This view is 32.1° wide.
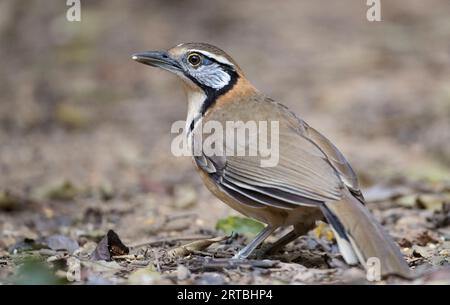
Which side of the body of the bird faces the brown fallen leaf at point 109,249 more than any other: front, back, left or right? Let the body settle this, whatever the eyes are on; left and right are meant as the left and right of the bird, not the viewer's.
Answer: front

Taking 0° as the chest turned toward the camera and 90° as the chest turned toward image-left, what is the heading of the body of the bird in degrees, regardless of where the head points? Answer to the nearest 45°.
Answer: approximately 90°

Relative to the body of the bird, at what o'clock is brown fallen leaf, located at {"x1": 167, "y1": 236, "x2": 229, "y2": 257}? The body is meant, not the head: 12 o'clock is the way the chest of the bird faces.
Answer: The brown fallen leaf is roughly at 1 o'clock from the bird.
